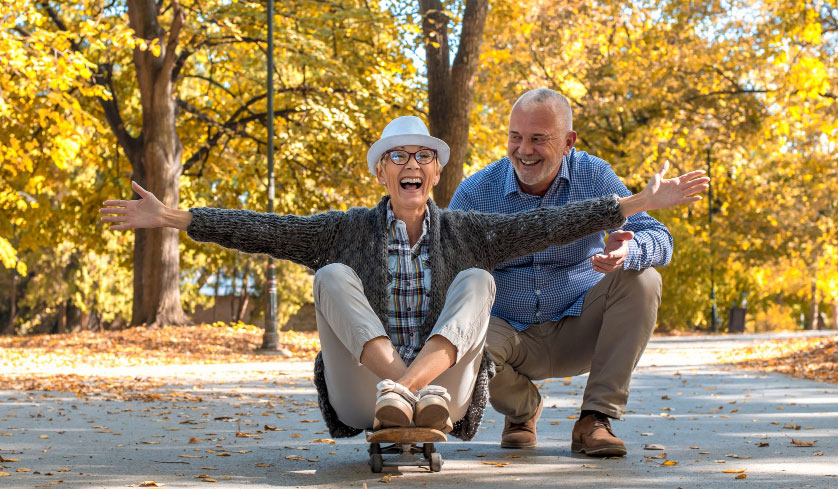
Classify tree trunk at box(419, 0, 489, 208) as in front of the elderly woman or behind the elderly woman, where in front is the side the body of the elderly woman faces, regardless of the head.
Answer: behind

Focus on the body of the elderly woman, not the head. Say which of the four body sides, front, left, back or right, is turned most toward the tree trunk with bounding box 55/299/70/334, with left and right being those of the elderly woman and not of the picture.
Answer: back

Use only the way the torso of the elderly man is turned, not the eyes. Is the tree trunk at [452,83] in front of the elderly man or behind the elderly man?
behind

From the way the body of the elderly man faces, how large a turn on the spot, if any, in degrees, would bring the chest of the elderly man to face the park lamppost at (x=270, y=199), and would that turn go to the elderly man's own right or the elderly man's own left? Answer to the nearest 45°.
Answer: approximately 180°

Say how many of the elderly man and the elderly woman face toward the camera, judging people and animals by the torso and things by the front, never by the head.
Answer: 2

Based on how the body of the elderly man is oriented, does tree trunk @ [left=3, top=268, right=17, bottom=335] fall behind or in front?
behind

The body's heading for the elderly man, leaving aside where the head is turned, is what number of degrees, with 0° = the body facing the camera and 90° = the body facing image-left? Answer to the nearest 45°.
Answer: approximately 0°

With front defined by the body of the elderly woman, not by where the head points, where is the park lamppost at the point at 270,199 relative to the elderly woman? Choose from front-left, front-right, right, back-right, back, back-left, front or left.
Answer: back

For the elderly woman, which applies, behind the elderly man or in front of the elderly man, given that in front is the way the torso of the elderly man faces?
in front

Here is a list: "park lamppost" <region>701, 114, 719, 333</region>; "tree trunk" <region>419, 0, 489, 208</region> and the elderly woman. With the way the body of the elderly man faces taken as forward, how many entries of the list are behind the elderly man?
2

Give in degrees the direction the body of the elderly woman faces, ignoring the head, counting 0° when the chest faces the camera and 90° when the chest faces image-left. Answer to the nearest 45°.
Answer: approximately 0°
